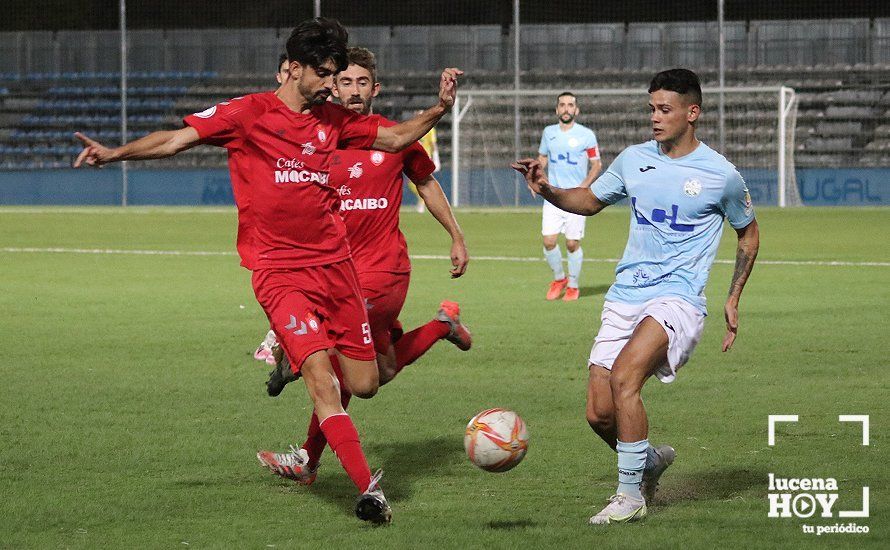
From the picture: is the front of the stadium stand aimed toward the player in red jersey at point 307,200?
yes

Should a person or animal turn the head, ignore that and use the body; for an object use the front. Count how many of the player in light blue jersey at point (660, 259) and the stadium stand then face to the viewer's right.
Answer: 0

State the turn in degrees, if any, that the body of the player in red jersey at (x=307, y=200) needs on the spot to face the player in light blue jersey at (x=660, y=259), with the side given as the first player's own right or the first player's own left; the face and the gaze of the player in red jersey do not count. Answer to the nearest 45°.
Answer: approximately 45° to the first player's own left

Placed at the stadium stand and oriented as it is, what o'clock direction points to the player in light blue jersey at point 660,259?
The player in light blue jersey is roughly at 12 o'clock from the stadium stand.

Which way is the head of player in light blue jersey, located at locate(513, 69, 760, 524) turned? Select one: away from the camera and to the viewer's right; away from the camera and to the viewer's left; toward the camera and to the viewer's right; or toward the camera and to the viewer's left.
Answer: toward the camera and to the viewer's left

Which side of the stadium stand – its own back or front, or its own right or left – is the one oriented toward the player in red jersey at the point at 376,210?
front

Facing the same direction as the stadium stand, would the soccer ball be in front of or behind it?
in front

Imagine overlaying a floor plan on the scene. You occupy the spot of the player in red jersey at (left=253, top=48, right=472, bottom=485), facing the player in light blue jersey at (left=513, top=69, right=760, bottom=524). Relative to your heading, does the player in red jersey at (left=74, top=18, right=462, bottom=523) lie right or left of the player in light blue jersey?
right

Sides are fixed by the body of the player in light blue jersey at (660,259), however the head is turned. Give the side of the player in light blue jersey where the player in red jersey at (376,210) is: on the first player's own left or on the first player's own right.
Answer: on the first player's own right

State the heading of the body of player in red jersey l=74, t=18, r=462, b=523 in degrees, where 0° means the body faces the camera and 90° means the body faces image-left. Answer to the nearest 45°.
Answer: approximately 315°

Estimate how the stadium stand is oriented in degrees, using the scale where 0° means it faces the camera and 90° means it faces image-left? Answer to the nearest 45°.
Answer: approximately 0°

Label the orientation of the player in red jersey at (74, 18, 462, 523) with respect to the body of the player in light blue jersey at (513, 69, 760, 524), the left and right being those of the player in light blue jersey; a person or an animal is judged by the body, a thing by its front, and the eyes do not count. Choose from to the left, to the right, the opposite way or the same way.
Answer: to the left

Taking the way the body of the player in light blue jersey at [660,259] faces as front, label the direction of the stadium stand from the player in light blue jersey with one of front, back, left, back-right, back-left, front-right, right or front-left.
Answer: back-right

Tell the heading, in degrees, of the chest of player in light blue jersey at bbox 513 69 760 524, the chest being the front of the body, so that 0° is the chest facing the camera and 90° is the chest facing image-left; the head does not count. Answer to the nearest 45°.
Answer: approximately 45°
